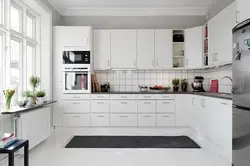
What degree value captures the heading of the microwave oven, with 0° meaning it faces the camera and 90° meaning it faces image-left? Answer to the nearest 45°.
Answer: approximately 0°

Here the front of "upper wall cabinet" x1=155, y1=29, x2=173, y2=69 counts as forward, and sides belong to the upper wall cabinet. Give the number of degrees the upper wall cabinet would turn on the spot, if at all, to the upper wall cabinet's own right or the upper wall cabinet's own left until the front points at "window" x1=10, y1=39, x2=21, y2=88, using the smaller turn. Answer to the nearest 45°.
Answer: approximately 45° to the upper wall cabinet's own right

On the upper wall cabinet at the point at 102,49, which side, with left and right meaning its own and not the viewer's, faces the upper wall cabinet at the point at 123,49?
left

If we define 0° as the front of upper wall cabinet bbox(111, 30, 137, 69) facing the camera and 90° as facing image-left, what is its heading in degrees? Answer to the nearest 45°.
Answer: approximately 0°

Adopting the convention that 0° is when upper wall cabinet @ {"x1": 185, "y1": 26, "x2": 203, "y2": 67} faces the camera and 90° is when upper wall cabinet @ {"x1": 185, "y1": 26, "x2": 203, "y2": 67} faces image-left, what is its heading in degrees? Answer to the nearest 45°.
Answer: approximately 45°
